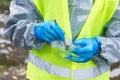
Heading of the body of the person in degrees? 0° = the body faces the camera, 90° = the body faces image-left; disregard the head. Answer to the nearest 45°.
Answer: approximately 0°
